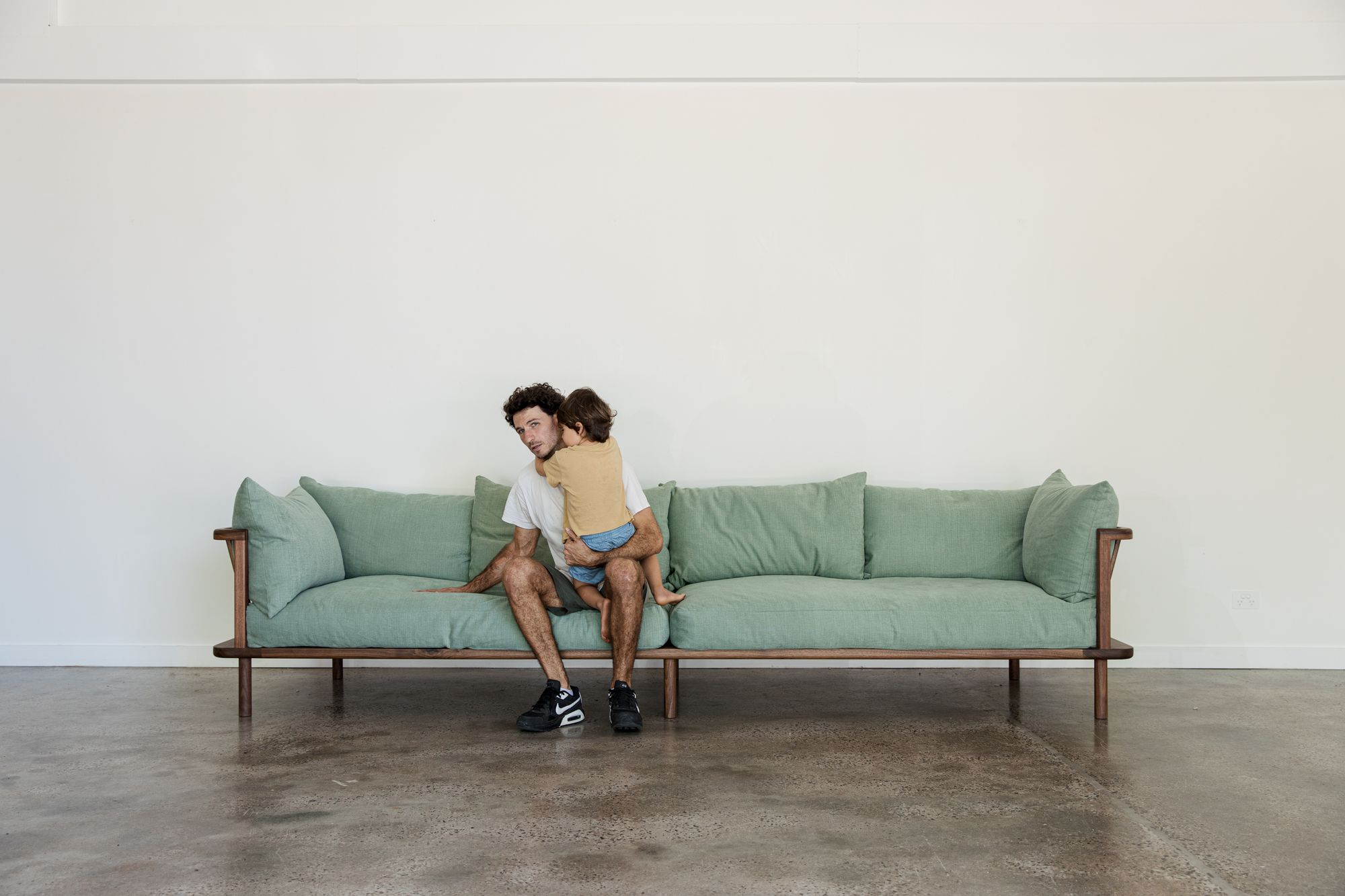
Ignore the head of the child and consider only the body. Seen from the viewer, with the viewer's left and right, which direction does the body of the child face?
facing away from the viewer and to the left of the viewer

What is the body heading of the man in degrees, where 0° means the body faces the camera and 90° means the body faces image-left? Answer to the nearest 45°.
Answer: approximately 0°

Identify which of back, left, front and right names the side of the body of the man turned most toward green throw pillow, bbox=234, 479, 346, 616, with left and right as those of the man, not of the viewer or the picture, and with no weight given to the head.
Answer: right

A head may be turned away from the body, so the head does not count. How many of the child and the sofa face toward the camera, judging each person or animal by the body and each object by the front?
1

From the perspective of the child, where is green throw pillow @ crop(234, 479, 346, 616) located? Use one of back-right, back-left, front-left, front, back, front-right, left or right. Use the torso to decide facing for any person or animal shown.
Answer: front-left

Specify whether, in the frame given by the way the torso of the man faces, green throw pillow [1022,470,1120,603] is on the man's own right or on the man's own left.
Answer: on the man's own left

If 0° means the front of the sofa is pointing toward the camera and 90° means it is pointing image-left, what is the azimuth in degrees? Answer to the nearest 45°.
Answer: approximately 0°

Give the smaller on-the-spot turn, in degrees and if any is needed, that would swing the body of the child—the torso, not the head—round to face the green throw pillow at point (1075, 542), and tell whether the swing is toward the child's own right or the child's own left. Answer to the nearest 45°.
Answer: approximately 135° to the child's own right
